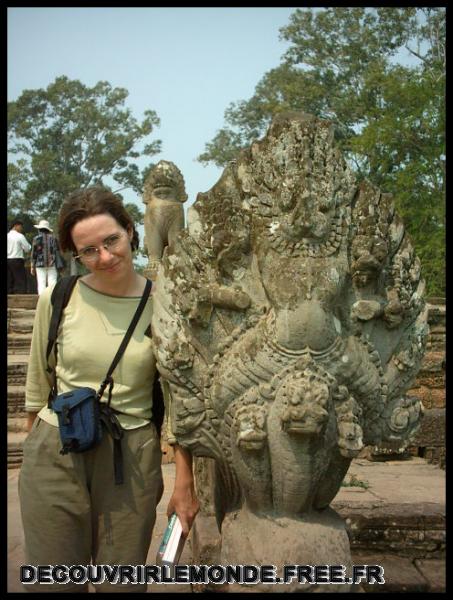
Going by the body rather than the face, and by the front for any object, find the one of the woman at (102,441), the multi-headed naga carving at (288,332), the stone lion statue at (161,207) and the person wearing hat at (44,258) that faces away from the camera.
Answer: the person wearing hat

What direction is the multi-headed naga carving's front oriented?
toward the camera

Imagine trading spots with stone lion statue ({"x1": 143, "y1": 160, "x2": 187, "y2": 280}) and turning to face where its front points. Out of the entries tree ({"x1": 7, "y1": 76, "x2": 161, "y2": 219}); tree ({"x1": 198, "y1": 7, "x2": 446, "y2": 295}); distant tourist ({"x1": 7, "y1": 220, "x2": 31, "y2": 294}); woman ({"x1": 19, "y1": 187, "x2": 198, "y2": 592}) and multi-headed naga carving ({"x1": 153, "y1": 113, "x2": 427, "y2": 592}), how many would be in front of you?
2

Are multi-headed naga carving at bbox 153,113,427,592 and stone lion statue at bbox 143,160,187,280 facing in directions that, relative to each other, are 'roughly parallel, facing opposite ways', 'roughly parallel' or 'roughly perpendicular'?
roughly parallel

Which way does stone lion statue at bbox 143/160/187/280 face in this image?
toward the camera

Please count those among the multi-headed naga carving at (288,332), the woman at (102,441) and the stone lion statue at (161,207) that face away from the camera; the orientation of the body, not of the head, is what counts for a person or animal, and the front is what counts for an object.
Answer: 0

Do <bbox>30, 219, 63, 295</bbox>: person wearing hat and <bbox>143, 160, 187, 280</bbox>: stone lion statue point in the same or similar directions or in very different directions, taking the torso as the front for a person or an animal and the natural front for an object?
very different directions

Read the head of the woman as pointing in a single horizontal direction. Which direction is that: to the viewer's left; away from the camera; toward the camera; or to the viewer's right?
toward the camera
